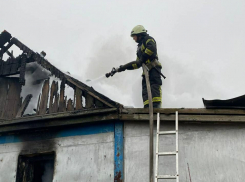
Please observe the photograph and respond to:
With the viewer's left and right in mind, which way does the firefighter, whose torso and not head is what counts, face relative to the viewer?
facing to the left of the viewer

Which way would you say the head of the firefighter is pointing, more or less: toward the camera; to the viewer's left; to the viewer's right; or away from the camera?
to the viewer's left
